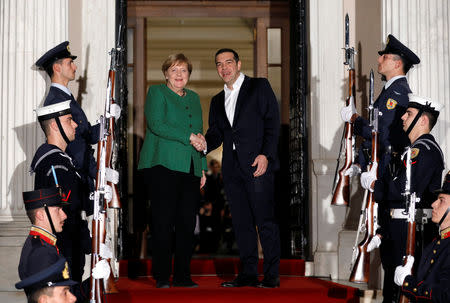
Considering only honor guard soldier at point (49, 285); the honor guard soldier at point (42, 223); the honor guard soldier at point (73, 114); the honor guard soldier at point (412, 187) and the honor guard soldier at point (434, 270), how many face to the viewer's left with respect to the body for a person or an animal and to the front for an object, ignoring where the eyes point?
2

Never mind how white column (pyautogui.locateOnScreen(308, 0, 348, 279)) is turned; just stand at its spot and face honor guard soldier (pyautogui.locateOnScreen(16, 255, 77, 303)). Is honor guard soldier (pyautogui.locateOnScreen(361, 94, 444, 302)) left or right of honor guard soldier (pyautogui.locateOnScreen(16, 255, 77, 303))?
left

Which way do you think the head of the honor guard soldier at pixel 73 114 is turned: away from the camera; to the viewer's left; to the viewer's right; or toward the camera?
to the viewer's right

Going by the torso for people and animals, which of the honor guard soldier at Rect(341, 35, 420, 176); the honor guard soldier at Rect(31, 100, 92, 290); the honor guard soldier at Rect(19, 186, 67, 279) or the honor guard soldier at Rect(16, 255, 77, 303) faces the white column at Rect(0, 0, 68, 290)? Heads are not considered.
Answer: the honor guard soldier at Rect(341, 35, 420, 176)

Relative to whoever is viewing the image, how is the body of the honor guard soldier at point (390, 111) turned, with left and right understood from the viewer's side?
facing to the left of the viewer

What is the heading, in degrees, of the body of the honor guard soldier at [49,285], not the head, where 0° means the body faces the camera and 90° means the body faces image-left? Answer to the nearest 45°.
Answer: approximately 270°

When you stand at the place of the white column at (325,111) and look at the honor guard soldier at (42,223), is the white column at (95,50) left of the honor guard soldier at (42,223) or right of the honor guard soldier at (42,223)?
right

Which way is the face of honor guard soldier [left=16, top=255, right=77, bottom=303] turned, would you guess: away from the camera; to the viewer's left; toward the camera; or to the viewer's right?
to the viewer's right

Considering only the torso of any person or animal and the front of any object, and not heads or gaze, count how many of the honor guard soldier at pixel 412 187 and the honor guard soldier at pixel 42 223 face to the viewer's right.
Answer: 1

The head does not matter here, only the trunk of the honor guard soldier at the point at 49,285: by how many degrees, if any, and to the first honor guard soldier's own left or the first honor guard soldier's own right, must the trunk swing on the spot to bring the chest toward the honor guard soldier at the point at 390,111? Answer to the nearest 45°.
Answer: approximately 45° to the first honor guard soldier's own left

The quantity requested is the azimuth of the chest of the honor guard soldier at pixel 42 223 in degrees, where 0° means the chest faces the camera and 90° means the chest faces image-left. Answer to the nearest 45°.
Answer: approximately 270°

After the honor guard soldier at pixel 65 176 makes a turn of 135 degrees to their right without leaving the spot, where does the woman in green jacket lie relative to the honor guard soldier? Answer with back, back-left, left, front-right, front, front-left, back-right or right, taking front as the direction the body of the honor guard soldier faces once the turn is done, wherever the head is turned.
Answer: back

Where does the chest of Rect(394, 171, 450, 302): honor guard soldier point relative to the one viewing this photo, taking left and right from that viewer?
facing to the left of the viewer

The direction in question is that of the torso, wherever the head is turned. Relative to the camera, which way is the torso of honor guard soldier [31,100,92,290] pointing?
to the viewer's right

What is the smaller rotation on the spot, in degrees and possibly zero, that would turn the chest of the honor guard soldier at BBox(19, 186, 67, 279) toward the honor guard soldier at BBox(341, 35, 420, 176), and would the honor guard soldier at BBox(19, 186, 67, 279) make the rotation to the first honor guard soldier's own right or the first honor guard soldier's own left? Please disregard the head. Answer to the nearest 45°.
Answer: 0° — they already face them
